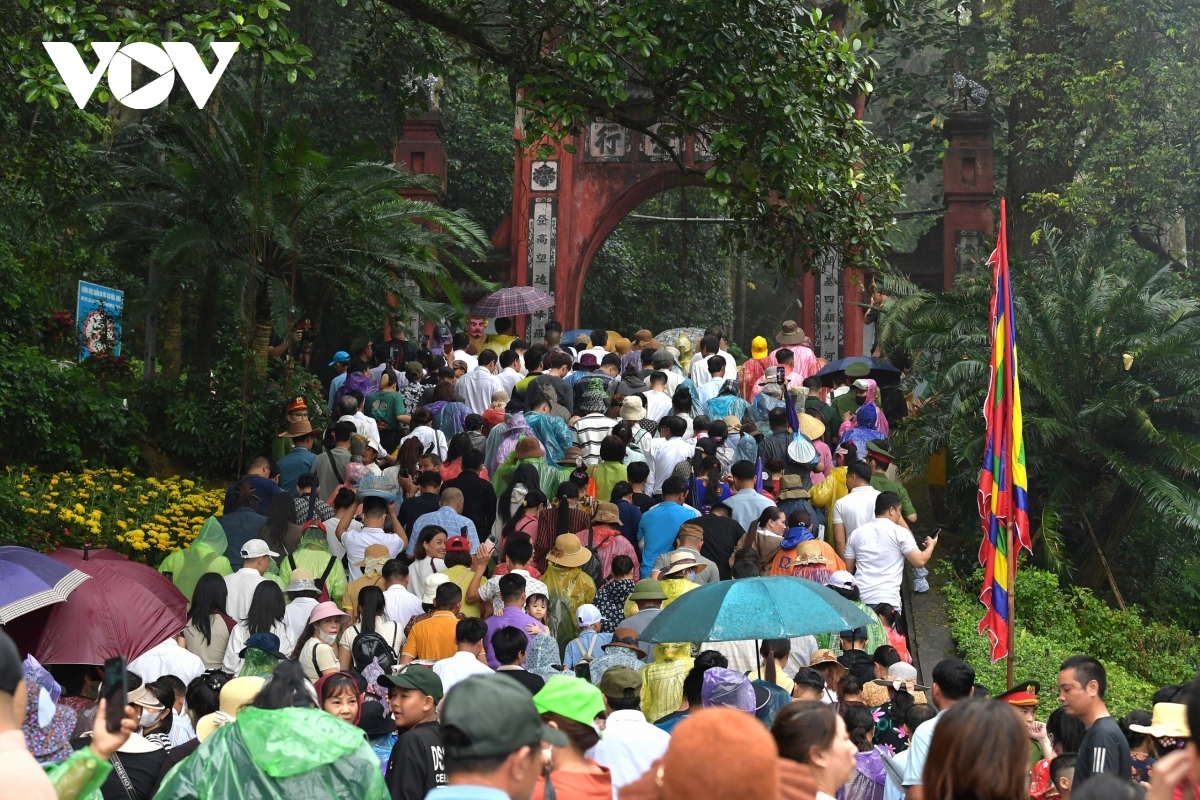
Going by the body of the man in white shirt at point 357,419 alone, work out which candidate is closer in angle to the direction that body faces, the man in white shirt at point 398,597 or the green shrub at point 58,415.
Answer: the green shrub

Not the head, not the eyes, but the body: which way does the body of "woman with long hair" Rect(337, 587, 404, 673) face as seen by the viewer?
away from the camera

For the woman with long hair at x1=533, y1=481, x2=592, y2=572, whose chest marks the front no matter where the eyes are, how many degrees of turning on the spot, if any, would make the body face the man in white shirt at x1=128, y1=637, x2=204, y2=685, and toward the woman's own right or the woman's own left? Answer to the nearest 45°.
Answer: approximately 135° to the woman's own left

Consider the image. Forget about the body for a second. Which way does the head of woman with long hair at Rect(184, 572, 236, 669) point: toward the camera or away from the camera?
away from the camera

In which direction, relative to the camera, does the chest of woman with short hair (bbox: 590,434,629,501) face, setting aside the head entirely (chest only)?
away from the camera

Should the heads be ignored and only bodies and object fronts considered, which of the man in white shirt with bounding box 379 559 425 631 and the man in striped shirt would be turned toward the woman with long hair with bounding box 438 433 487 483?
the man in white shirt

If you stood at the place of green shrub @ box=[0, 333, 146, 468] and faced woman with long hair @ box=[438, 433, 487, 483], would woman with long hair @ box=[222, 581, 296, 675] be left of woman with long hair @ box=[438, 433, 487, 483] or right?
right

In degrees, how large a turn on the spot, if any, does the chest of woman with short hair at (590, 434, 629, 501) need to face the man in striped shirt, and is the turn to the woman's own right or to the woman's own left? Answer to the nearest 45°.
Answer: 0° — they already face them

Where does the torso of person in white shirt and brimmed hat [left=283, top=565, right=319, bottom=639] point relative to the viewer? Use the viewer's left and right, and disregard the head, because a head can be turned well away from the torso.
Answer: facing away from the viewer

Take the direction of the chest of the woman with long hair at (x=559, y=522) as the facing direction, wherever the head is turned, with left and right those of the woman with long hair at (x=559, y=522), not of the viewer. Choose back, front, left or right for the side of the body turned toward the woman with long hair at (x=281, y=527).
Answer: left

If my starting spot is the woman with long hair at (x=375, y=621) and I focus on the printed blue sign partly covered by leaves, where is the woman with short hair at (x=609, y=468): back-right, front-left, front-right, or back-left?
front-right

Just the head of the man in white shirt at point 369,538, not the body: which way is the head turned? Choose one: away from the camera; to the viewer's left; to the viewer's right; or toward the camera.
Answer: away from the camera

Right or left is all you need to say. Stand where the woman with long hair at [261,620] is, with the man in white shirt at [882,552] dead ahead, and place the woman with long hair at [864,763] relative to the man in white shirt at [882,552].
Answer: right

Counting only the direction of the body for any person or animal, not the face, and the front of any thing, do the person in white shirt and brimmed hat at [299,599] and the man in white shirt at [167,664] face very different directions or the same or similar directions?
same or similar directions

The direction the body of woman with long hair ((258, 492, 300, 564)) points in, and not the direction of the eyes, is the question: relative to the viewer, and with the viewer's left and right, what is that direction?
facing away from the viewer
